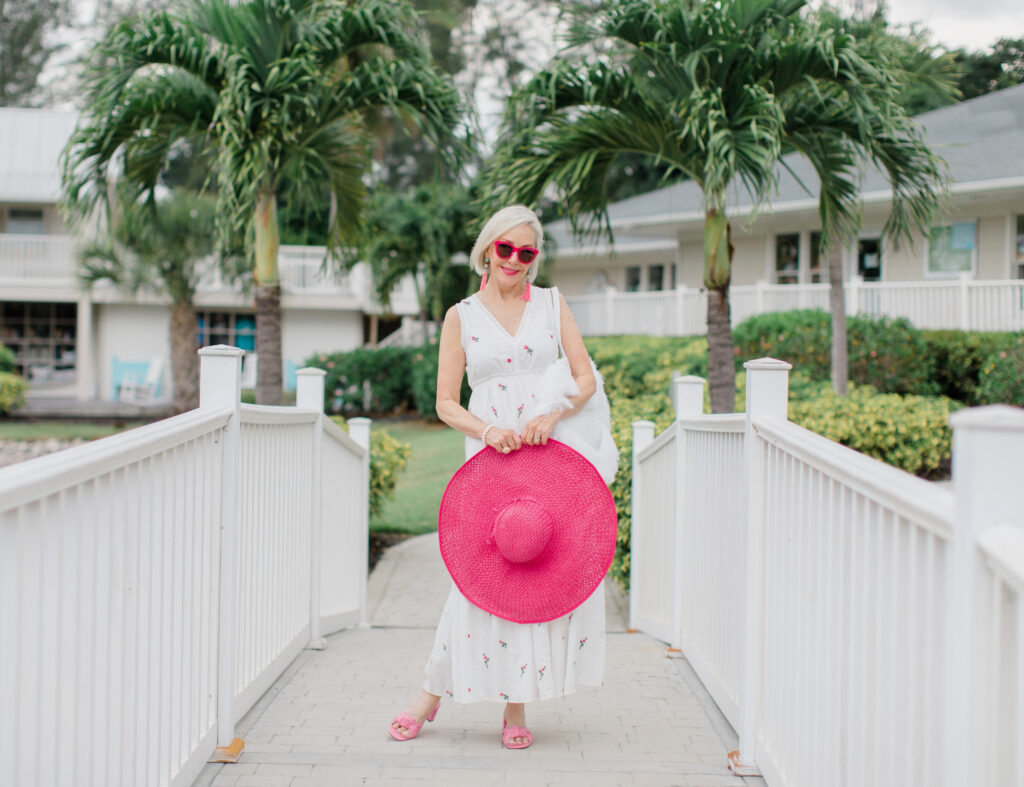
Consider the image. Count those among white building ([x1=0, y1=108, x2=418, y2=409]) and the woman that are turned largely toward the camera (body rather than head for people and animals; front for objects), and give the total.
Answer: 2

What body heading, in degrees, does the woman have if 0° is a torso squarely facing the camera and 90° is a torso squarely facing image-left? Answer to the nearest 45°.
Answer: approximately 0°

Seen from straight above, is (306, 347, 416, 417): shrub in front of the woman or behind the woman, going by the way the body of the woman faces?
behind

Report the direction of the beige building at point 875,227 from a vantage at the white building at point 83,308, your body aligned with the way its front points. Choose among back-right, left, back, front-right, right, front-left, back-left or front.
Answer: front-left

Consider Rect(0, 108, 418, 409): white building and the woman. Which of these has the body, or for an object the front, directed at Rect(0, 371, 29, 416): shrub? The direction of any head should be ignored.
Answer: the white building

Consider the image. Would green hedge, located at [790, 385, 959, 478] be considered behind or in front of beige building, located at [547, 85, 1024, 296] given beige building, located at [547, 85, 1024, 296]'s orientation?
in front

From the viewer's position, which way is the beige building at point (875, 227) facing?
facing the viewer and to the left of the viewer

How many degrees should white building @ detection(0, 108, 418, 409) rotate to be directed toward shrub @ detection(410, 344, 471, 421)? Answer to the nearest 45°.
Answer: approximately 45° to its left

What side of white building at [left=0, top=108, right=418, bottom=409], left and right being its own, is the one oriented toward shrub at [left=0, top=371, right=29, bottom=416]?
front

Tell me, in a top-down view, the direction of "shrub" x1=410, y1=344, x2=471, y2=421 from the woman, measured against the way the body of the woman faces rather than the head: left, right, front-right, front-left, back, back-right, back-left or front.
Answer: back

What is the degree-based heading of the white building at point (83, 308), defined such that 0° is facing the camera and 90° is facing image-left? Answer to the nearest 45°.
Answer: approximately 0°
